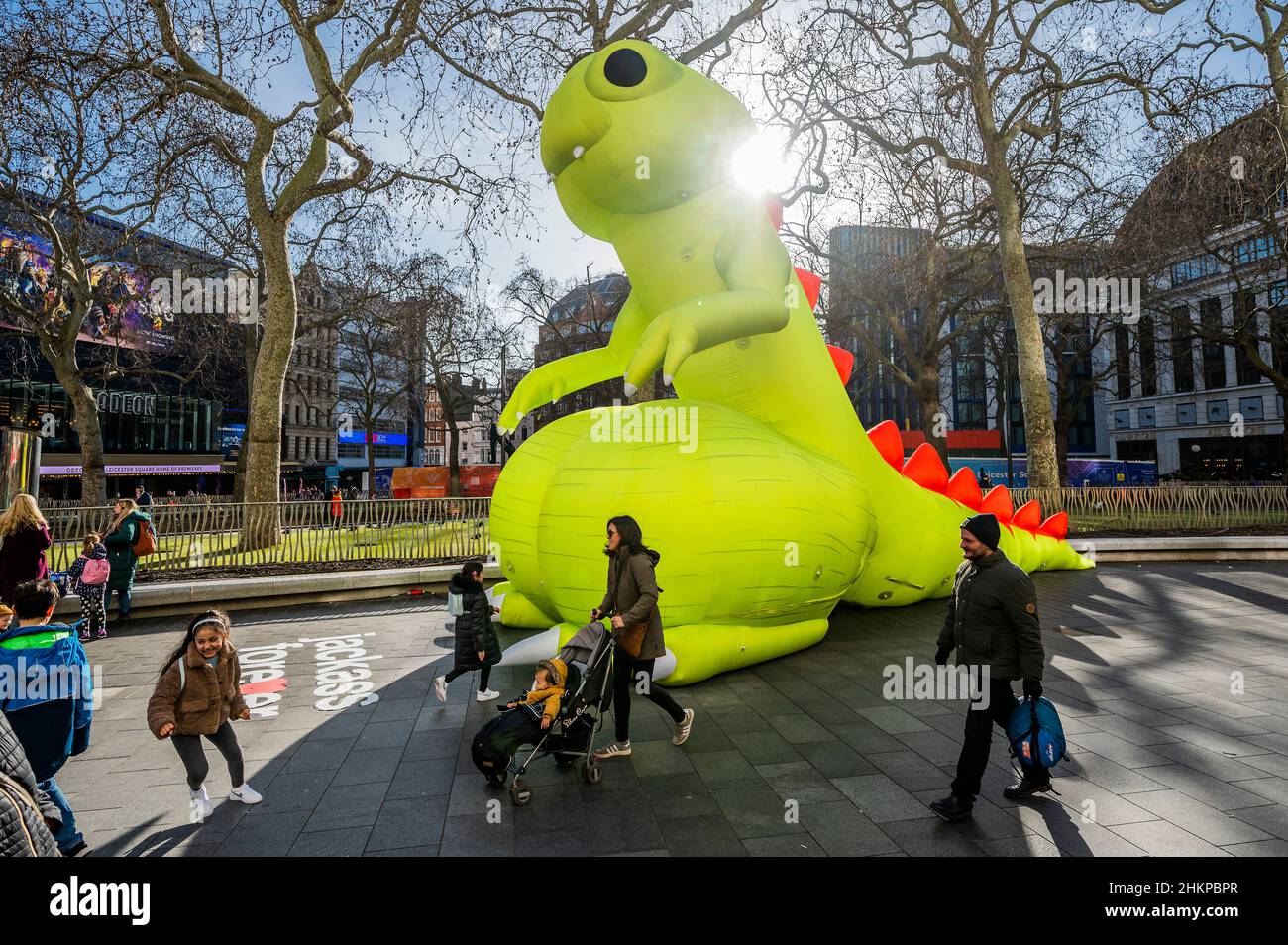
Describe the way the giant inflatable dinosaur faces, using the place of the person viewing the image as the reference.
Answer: facing the viewer and to the left of the viewer

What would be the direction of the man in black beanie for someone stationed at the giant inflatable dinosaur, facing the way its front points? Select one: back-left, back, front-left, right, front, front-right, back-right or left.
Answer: left

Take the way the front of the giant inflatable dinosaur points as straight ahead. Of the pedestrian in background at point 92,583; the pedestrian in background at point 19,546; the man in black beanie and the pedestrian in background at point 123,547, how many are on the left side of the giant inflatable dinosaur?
1

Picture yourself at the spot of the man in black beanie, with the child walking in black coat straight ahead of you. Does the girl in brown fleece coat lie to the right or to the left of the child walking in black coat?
left

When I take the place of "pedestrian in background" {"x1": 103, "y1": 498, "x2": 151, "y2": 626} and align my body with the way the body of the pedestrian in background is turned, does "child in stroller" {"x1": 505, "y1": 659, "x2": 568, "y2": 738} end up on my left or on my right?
on my left

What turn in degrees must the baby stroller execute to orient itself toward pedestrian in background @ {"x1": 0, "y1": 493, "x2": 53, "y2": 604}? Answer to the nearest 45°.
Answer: approximately 90° to its right

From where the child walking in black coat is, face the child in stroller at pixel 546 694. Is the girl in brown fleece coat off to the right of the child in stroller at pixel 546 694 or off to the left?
right

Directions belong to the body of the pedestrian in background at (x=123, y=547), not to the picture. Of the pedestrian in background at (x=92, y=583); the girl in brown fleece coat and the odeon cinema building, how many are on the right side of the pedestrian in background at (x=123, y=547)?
1

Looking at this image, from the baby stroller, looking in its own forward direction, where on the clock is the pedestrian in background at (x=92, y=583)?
The pedestrian in background is roughly at 3 o'clock from the baby stroller.

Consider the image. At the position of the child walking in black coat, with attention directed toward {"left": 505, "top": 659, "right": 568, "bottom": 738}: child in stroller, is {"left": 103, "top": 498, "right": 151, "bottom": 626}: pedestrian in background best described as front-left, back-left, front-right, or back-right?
back-right

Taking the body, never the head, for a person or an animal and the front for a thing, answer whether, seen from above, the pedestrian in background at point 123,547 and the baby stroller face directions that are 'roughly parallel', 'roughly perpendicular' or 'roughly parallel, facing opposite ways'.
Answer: roughly parallel

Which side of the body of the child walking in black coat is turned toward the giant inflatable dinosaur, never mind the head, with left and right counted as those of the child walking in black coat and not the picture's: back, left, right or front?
front
